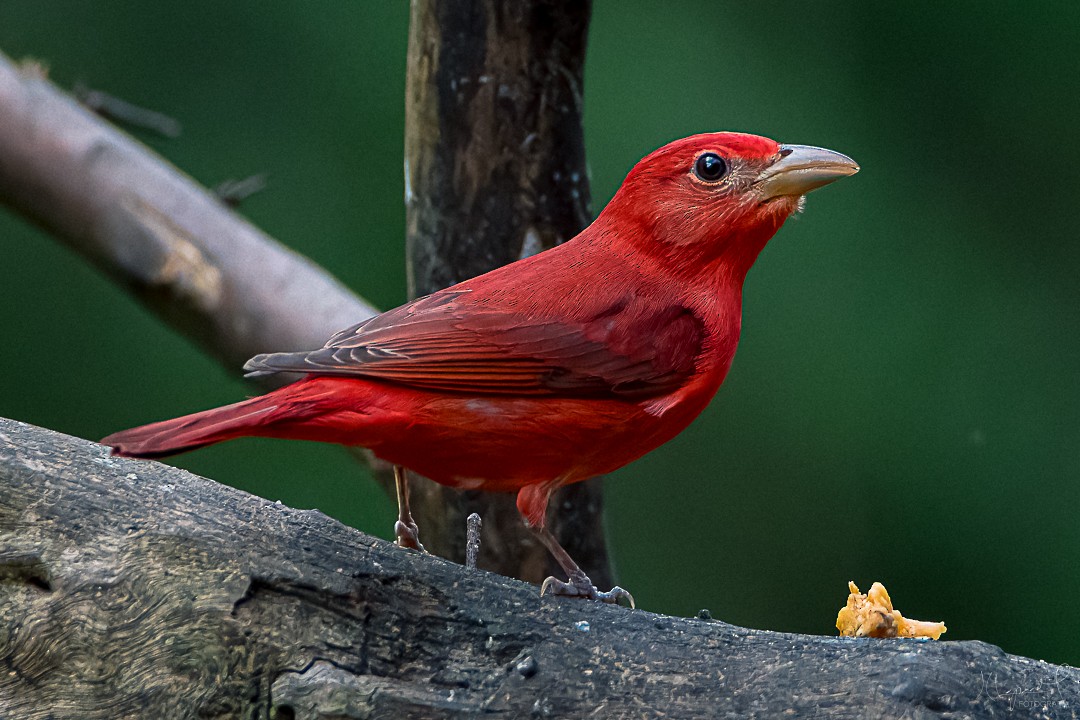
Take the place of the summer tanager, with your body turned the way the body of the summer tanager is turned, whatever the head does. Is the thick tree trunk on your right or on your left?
on your left

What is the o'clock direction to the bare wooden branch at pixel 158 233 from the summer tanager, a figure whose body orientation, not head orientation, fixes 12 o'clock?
The bare wooden branch is roughly at 8 o'clock from the summer tanager.

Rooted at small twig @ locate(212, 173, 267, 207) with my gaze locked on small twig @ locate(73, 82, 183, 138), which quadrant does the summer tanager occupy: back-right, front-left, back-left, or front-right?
back-left

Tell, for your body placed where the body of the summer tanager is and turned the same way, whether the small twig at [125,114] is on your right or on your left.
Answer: on your left

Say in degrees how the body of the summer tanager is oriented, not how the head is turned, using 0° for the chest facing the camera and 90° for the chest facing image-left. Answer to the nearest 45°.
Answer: approximately 270°

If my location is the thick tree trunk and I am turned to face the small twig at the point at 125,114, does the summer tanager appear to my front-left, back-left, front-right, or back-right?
back-left

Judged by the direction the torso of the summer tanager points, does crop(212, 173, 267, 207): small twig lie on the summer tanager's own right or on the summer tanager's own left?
on the summer tanager's own left
